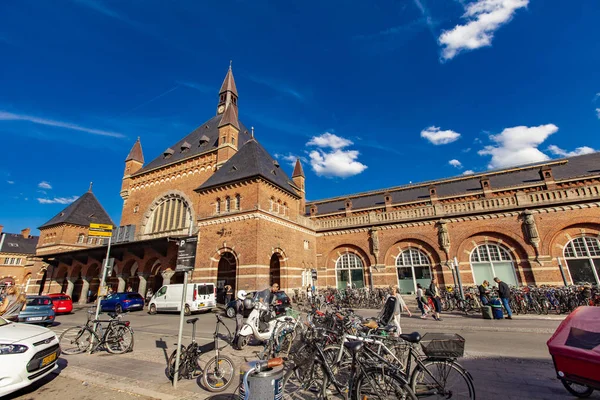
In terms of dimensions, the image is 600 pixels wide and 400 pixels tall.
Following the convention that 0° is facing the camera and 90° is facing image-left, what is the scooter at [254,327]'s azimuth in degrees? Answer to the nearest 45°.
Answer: approximately 45°

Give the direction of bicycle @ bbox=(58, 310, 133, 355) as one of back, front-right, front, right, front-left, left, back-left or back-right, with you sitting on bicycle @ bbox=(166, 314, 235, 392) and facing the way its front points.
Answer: back

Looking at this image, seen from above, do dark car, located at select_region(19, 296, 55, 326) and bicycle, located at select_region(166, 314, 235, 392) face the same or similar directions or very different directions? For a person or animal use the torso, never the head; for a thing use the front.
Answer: very different directions

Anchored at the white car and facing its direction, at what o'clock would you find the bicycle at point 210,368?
The bicycle is roughly at 12 o'clock from the white car.

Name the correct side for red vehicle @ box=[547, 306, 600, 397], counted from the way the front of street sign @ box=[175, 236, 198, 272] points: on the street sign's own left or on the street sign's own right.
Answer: on the street sign's own left

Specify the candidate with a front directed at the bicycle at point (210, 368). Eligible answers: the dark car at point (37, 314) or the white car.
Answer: the white car

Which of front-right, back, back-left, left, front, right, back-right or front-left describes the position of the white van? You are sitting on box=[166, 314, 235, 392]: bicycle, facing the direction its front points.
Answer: back-left

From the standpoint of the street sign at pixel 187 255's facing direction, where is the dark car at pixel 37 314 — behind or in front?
behind

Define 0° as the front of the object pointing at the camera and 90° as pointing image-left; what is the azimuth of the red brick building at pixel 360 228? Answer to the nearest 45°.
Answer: approximately 45°

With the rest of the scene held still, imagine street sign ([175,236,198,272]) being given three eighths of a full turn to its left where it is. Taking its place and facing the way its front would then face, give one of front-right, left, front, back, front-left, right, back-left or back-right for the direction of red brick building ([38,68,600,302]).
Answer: front
